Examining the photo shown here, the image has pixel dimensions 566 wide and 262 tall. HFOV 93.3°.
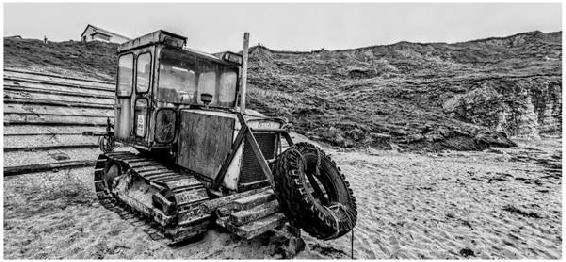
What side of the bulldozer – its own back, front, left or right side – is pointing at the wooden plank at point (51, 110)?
back

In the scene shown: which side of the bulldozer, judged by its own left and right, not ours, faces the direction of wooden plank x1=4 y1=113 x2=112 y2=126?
back

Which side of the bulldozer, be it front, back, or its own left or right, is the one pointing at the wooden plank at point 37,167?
back

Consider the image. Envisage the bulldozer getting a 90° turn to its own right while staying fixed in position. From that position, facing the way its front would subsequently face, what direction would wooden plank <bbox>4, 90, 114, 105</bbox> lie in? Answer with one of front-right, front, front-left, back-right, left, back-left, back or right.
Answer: right

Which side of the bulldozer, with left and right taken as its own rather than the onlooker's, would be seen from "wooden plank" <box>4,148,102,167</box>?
back

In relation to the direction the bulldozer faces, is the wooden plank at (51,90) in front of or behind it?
behind

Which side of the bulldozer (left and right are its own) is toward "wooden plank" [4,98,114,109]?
back

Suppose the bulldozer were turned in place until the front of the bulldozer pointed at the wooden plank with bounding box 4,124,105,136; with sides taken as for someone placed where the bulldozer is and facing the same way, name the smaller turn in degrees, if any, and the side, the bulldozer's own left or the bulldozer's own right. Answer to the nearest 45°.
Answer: approximately 180°

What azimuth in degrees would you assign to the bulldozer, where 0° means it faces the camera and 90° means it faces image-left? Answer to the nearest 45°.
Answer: approximately 315°

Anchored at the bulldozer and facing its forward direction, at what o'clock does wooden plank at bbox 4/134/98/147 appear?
The wooden plank is roughly at 6 o'clock from the bulldozer.
